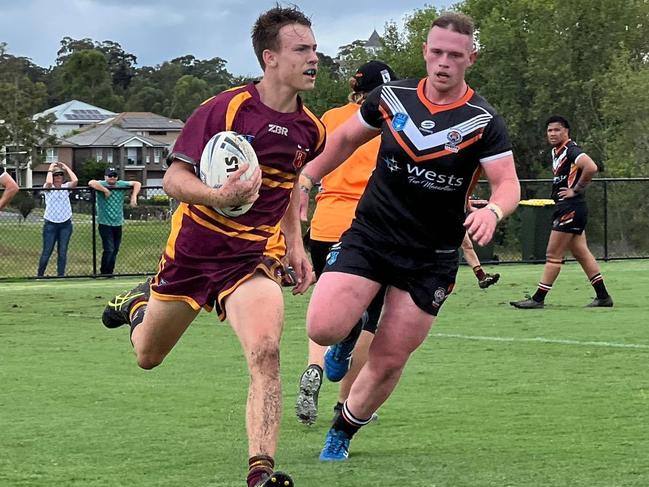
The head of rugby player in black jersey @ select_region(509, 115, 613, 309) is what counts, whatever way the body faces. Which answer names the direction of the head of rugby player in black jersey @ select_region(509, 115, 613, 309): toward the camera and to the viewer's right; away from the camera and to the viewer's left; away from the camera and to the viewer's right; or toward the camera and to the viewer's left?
toward the camera and to the viewer's left

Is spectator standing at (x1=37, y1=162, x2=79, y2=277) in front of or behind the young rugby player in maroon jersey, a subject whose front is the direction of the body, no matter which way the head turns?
behind

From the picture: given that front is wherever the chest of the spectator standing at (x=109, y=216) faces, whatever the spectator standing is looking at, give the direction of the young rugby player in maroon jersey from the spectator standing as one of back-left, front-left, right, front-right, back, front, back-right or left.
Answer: front

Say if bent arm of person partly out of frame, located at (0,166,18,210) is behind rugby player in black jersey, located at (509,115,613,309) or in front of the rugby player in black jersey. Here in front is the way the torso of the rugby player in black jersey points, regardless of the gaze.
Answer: in front

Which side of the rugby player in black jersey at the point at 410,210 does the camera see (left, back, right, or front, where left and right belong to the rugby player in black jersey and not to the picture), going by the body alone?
front

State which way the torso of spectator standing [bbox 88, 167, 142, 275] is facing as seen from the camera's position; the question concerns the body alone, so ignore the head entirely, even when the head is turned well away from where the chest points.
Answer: toward the camera

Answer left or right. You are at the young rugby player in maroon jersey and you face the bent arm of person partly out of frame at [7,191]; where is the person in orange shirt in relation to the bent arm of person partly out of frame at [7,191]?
right

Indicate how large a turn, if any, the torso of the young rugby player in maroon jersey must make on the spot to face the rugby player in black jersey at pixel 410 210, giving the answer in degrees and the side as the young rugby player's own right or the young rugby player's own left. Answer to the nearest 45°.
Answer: approximately 45° to the young rugby player's own left

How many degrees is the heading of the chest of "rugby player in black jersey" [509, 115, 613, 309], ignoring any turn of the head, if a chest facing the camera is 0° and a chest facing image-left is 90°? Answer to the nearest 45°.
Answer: approximately 45°
